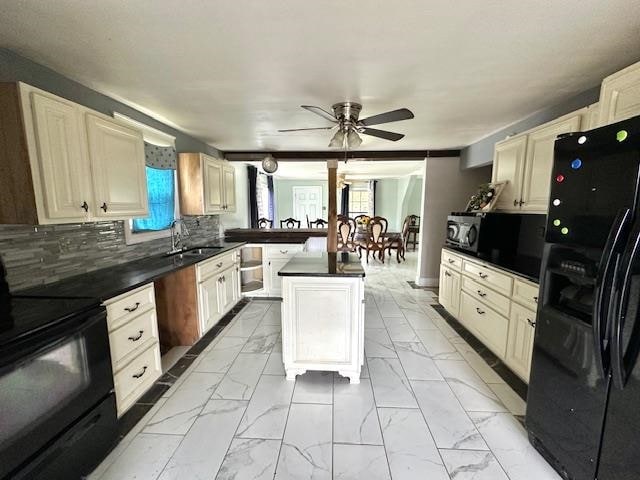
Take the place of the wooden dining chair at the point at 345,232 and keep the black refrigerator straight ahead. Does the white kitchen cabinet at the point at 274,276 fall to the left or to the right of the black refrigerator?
right

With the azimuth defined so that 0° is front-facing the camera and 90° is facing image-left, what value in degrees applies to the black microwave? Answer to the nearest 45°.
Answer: approximately 45°

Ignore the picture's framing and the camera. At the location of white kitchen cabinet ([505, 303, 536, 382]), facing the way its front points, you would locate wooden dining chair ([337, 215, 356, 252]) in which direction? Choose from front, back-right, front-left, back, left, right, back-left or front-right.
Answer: right

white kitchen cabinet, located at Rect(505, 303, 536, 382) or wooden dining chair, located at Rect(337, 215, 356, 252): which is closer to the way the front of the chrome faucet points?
the white kitchen cabinet

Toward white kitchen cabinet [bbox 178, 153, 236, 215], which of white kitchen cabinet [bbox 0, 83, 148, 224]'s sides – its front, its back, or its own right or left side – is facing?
left

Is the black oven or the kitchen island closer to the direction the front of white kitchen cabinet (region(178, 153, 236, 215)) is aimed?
the kitchen island

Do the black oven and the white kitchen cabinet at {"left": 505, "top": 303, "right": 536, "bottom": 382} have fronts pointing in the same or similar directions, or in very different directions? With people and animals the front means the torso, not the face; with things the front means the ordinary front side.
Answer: very different directions

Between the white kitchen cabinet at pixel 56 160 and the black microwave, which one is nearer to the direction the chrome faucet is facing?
the black microwave

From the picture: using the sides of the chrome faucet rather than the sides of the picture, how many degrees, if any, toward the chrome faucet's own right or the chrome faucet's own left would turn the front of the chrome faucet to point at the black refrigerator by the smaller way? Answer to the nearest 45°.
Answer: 0° — it already faces it

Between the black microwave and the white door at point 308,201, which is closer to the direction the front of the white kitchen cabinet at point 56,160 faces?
the black microwave

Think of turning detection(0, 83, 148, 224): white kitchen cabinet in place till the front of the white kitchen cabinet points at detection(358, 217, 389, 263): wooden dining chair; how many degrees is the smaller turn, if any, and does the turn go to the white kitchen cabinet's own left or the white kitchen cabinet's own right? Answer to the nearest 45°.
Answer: approximately 45° to the white kitchen cabinet's own left

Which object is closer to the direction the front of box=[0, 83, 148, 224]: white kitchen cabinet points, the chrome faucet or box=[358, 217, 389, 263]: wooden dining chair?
the wooden dining chair
